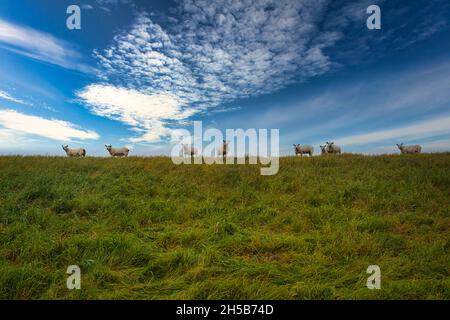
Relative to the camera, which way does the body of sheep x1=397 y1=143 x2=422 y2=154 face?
to the viewer's left

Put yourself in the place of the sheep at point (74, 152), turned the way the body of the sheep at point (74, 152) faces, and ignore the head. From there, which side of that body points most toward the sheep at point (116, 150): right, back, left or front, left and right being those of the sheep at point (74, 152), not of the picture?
back

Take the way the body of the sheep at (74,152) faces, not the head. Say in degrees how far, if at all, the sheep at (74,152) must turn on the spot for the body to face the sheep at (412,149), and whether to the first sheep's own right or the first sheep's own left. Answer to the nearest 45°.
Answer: approximately 135° to the first sheep's own left

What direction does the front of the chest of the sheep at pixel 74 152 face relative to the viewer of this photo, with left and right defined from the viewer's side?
facing to the left of the viewer

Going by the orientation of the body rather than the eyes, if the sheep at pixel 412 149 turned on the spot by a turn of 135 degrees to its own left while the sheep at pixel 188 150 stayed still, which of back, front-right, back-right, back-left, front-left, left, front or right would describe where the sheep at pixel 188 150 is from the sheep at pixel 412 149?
right

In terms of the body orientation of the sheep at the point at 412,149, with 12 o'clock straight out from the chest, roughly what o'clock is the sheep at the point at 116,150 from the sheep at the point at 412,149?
the sheep at the point at 116,150 is roughly at 11 o'clock from the sheep at the point at 412,149.

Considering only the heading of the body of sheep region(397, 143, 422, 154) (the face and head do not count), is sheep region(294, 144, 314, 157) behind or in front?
in front

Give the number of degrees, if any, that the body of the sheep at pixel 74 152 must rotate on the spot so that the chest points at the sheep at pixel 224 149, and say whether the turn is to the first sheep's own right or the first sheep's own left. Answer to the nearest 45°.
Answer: approximately 135° to the first sheep's own left

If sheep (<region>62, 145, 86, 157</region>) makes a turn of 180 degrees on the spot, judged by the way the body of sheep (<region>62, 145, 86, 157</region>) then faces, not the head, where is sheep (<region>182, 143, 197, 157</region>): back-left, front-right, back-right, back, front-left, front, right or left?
front-right
